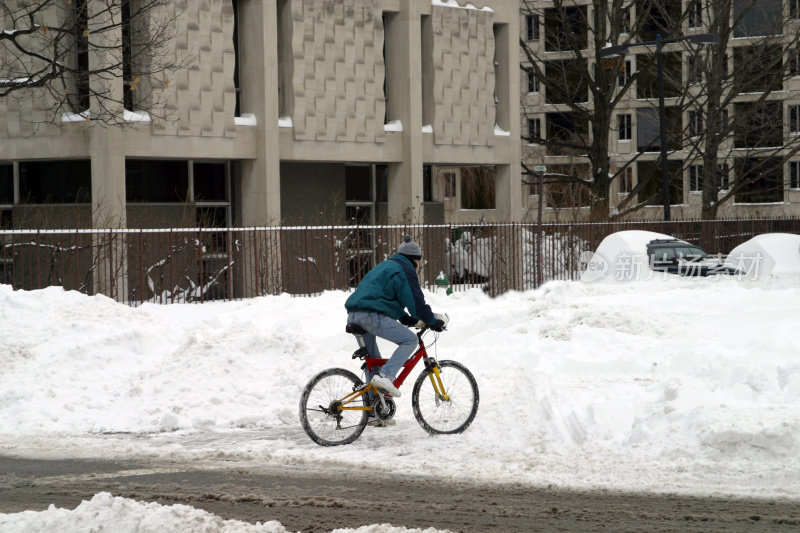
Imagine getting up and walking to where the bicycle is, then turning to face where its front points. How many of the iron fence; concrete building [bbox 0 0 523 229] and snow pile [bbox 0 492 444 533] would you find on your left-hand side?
2

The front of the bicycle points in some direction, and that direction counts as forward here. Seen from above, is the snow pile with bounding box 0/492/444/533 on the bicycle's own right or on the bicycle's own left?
on the bicycle's own right

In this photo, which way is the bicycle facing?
to the viewer's right

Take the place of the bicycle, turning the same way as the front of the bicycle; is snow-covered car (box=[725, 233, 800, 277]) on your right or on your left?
on your left

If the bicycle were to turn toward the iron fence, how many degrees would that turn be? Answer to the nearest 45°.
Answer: approximately 90° to its left

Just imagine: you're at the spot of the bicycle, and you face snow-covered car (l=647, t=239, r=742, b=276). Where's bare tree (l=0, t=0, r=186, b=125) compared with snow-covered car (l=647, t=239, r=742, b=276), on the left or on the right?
left

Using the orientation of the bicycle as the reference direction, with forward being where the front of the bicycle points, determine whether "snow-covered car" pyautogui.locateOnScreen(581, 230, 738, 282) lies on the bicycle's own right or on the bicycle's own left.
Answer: on the bicycle's own left

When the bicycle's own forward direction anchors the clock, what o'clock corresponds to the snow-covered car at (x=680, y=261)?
The snow-covered car is roughly at 10 o'clock from the bicycle.

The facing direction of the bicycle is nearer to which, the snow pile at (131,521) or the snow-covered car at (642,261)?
the snow-covered car

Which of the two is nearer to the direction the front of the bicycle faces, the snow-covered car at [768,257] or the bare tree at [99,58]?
the snow-covered car

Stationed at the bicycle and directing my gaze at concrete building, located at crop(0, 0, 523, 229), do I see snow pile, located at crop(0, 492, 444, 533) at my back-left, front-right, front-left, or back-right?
back-left

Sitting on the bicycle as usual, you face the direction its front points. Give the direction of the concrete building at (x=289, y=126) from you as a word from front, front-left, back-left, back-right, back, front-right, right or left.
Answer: left
